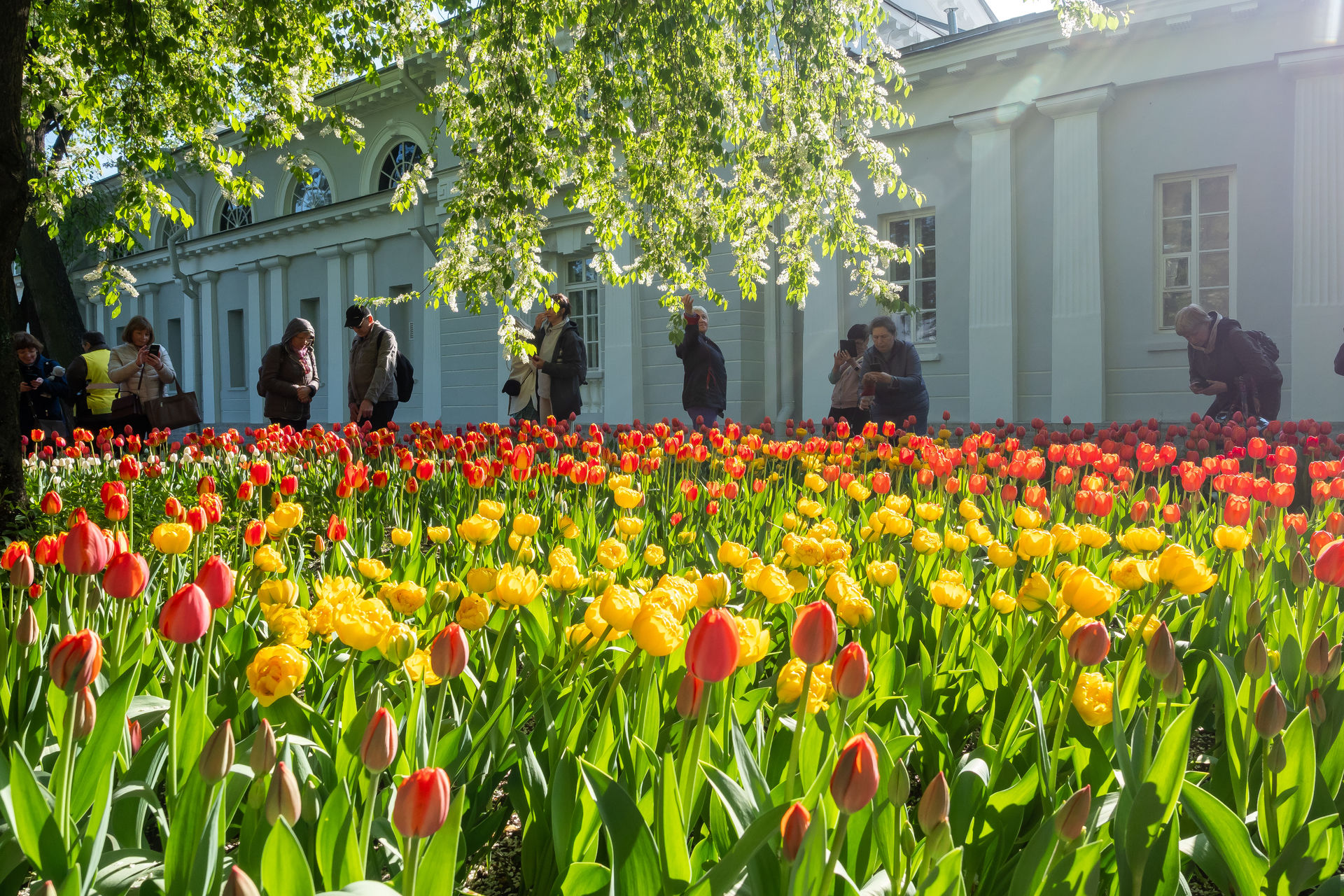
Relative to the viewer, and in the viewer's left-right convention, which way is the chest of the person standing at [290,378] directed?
facing the viewer and to the right of the viewer

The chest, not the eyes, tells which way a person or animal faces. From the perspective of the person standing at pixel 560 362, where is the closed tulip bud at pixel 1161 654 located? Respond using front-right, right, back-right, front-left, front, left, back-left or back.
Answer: front-left

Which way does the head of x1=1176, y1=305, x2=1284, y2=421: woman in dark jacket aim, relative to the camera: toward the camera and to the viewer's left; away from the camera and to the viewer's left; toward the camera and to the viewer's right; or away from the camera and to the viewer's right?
toward the camera and to the viewer's left

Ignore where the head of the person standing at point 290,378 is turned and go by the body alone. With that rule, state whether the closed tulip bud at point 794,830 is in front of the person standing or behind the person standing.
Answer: in front

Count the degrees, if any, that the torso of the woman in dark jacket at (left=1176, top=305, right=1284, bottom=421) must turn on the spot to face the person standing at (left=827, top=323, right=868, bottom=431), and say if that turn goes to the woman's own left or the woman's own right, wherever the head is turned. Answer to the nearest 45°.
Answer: approximately 45° to the woman's own right

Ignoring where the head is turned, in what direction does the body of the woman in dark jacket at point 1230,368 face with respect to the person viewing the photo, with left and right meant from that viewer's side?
facing the viewer and to the left of the viewer

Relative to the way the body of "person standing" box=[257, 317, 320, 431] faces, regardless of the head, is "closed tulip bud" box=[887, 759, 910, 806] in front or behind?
in front

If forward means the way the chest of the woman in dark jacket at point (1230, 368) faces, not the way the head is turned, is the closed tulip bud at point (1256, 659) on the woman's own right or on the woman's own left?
on the woman's own left

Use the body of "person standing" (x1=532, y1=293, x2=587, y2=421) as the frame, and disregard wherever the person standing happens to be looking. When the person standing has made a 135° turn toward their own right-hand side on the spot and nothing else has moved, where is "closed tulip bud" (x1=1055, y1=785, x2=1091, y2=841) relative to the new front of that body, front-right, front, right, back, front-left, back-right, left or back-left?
back

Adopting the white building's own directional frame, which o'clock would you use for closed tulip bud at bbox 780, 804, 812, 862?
The closed tulip bud is roughly at 11 o'clock from the white building.
